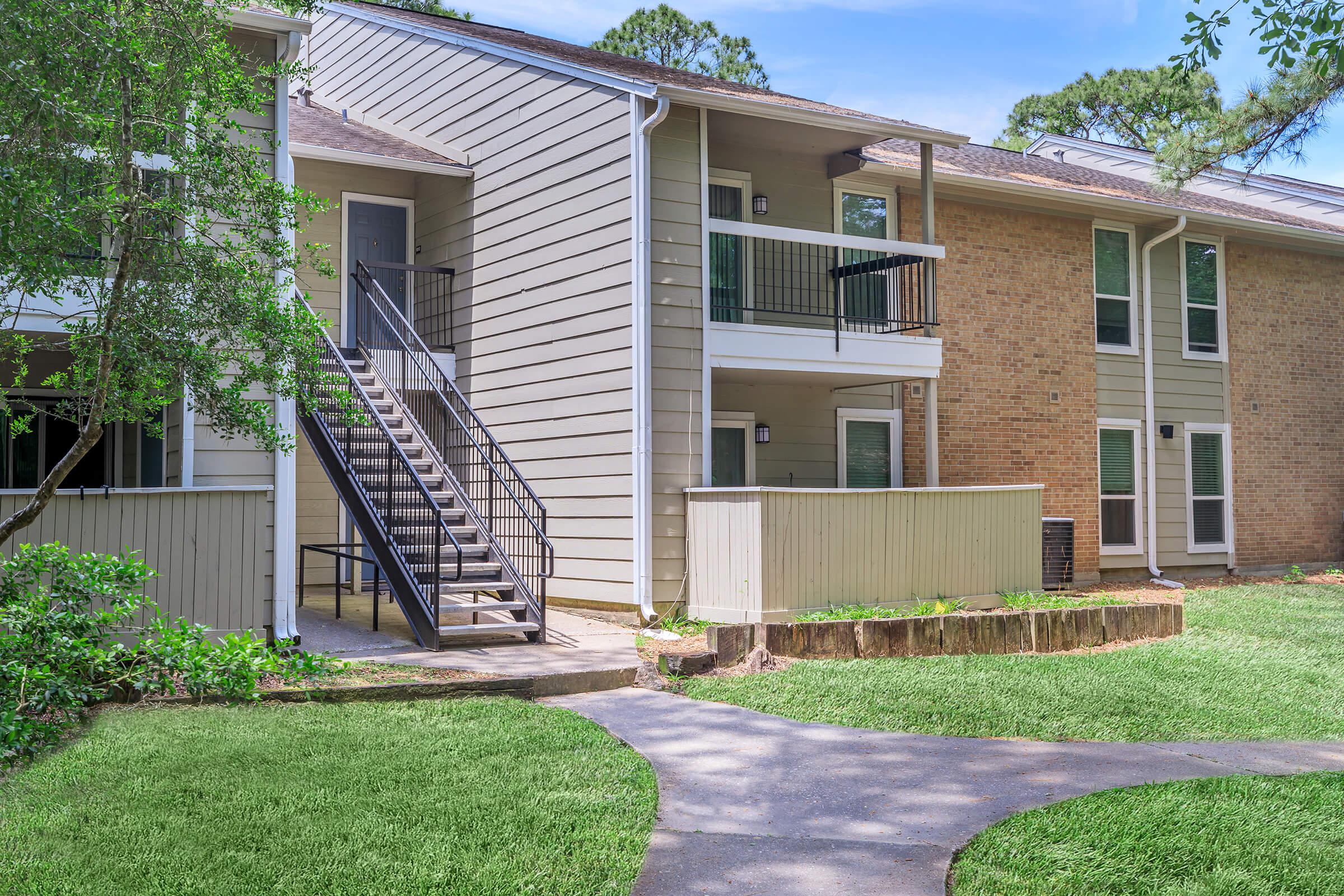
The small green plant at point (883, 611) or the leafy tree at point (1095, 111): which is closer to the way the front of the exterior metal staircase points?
the small green plant

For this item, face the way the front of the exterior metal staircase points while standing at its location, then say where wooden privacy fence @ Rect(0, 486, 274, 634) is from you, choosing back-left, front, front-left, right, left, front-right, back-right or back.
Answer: right

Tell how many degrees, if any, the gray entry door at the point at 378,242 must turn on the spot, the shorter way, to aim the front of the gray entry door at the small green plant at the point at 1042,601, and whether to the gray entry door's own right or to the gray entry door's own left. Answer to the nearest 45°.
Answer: approximately 45° to the gray entry door's own left

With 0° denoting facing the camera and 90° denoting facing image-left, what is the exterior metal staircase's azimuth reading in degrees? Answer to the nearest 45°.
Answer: approximately 315°

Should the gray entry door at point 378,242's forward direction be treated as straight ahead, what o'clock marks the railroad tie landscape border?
The railroad tie landscape border is roughly at 11 o'clock from the gray entry door.

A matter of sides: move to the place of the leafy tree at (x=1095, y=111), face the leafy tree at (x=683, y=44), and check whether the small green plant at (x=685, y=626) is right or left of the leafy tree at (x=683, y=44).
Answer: left

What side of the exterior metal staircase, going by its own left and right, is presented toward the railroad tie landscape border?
front

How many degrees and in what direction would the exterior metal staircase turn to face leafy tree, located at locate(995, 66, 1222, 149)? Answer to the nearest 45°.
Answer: approximately 90° to its left

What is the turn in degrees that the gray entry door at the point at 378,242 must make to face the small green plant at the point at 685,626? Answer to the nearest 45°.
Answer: approximately 45° to its left

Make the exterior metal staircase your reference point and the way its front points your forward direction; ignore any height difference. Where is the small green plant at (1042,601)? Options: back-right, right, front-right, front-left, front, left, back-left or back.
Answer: front-left
